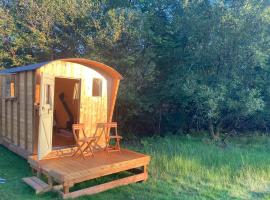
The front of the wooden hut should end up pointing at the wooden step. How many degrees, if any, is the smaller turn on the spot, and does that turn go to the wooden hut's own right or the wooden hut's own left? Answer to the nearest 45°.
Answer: approximately 45° to the wooden hut's own right

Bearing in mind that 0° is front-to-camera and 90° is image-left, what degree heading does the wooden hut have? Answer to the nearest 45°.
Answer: approximately 315°
